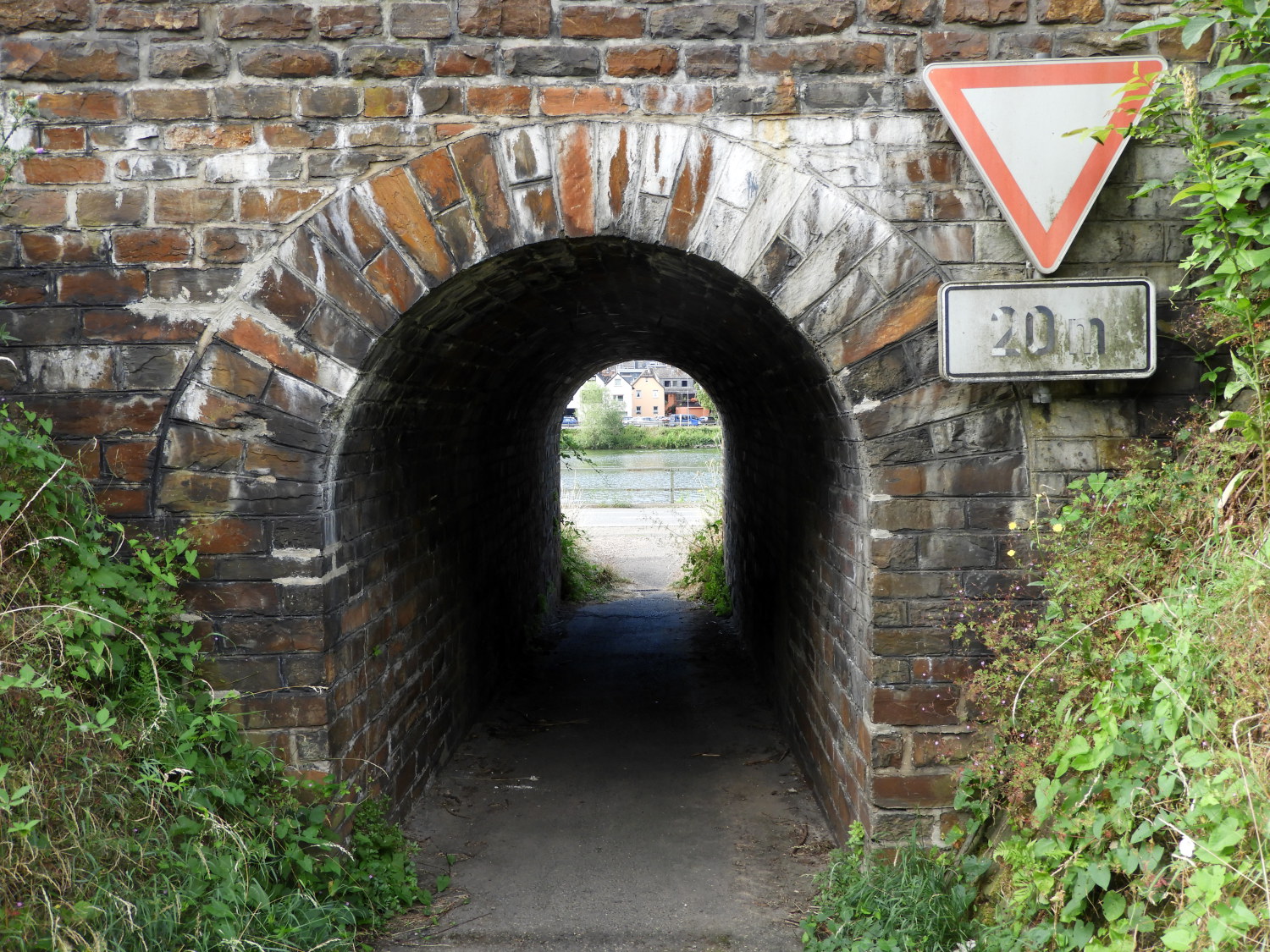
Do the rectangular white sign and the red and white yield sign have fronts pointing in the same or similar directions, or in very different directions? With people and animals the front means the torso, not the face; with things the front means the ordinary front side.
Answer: same or similar directions

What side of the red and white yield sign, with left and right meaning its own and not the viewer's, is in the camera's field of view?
front

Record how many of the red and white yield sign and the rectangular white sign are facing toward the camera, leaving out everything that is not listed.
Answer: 2

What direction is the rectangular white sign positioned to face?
toward the camera
